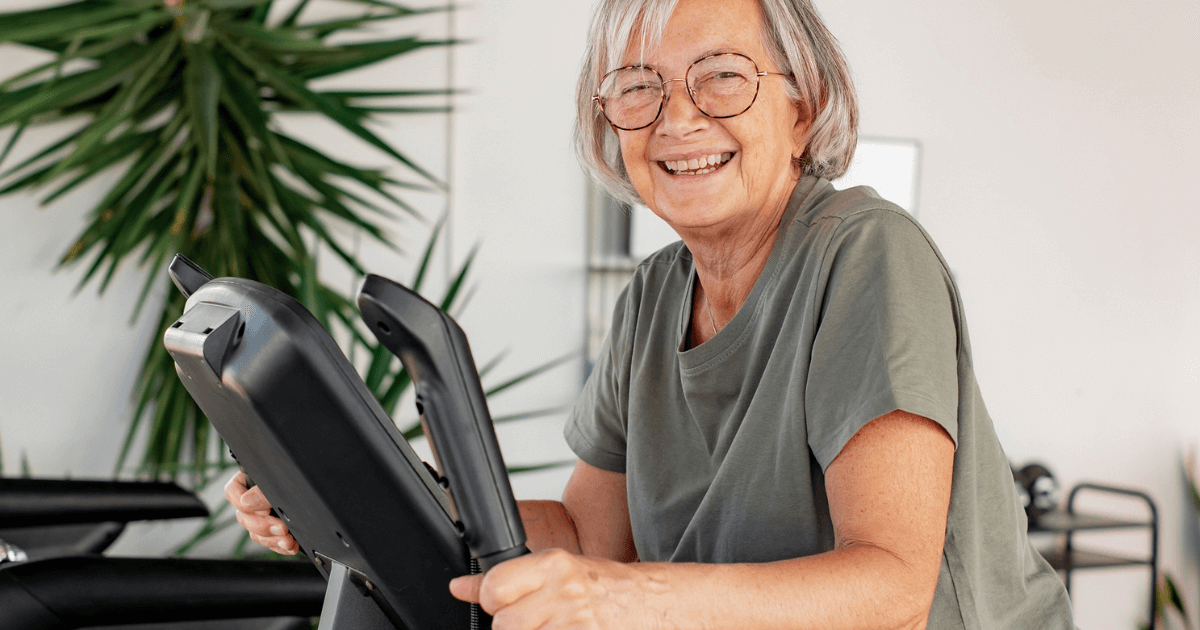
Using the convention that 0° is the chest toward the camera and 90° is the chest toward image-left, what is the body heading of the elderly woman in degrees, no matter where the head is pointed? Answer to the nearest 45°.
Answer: approximately 45°

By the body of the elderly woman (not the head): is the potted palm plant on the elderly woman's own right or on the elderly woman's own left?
on the elderly woman's own right

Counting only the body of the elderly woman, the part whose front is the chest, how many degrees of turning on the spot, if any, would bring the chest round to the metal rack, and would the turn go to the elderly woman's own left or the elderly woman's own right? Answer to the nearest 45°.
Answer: approximately 180°
